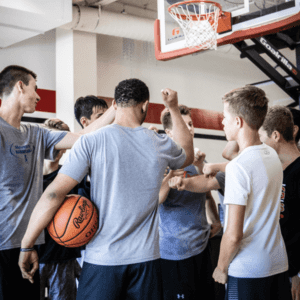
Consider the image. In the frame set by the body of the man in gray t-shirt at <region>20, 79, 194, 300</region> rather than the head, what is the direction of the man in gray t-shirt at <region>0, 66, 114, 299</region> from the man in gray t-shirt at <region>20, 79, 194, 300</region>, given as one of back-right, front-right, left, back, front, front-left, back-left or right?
front-left

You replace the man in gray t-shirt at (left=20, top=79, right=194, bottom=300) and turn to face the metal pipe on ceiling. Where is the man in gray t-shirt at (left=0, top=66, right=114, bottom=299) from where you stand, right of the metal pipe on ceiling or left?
left

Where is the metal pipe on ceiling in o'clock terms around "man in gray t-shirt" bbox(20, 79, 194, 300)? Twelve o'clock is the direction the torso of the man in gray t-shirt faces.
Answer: The metal pipe on ceiling is roughly at 12 o'clock from the man in gray t-shirt.

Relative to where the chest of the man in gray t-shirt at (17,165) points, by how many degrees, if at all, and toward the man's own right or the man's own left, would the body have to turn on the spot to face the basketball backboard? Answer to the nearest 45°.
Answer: approximately 90° to the man's own left

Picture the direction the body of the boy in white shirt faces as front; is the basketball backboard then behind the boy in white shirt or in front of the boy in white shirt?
in front

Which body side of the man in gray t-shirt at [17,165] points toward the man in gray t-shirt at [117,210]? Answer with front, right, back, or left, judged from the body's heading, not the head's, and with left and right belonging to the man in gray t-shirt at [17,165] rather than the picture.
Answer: front

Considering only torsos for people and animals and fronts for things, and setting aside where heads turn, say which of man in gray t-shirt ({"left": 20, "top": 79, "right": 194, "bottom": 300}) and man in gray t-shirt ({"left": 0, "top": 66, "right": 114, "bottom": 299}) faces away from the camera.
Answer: man in gray t-shirt ({"left": 20, "top": 79, "right": 194, "bottom": 300})

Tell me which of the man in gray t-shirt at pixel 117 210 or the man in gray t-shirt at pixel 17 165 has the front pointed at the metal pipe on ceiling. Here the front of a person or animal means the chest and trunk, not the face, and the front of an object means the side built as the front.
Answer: the man in gray t-shirt at pixel 117 210

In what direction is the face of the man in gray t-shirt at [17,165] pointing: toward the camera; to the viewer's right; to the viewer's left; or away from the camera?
to the viewer's right

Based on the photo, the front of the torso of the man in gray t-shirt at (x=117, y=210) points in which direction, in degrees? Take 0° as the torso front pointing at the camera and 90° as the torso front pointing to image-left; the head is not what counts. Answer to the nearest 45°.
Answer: approximately 180°

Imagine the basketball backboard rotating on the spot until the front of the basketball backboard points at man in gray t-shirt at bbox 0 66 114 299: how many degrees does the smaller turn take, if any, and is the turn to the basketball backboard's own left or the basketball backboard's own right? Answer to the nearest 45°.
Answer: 0° — it already faces them

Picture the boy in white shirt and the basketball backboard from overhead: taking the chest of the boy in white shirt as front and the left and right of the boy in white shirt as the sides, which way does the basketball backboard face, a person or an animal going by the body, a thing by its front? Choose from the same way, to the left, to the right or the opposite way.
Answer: to the left

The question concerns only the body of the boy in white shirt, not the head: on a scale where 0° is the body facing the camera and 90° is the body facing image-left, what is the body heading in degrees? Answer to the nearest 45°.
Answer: approximately 135°
